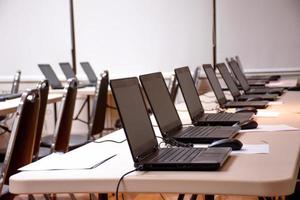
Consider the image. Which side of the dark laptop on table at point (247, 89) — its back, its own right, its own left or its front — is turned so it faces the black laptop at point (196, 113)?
right

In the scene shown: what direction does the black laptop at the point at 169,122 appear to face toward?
to the viewer's right

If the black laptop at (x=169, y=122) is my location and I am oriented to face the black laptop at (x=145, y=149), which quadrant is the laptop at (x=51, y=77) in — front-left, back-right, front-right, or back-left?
back-right

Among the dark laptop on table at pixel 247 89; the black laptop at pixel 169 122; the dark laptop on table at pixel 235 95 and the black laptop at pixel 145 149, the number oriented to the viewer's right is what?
4

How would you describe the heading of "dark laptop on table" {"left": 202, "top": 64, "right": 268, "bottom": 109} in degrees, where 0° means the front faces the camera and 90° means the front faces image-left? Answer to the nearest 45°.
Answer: approximately 270°

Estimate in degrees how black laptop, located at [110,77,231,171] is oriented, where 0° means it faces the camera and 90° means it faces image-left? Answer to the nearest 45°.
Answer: approximately 270°

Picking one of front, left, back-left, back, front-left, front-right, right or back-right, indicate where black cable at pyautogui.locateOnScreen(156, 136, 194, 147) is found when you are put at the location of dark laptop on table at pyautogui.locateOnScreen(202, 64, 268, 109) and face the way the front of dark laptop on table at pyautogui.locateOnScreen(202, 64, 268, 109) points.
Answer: right

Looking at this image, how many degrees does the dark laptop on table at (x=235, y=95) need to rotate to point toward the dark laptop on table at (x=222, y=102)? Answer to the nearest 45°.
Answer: approximately 90° to its right

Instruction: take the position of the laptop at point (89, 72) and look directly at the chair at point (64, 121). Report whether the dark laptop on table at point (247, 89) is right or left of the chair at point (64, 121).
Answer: left

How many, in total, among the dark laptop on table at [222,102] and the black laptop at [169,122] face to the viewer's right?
2

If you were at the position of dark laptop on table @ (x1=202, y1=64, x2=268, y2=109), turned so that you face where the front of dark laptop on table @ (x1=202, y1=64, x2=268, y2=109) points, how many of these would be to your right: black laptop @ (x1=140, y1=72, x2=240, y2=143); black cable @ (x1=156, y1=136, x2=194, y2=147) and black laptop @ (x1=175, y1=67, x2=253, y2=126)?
3

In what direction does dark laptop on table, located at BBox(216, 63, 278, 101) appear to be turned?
to the viewer's right

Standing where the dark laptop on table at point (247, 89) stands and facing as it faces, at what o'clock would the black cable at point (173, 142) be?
The black cable is roughly at 3 o'clock from the dark laptop on table.

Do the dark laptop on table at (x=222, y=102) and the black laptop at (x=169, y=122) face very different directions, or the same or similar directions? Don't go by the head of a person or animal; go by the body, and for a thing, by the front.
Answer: same or similar directions

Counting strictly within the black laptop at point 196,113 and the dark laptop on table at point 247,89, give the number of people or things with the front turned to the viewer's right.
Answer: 2

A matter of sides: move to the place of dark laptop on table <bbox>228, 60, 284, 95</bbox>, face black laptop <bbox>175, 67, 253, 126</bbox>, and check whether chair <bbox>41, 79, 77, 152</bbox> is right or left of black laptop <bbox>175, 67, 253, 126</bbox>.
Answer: right
